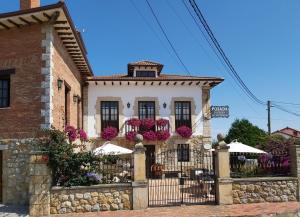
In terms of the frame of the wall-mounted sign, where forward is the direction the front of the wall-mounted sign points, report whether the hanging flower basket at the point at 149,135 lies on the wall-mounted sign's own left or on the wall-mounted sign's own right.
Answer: on the wall-mounted sign's own right

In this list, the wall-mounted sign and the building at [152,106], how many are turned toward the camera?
2

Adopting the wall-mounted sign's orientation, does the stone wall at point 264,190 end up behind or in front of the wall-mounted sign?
in front

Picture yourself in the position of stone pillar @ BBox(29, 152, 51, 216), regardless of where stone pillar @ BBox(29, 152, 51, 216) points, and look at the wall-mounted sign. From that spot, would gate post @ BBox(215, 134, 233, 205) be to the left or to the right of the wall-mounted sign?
right

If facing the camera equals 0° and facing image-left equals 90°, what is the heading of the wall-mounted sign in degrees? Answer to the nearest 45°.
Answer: approximately 0°

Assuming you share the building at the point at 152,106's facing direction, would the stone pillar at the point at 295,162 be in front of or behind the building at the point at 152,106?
in front

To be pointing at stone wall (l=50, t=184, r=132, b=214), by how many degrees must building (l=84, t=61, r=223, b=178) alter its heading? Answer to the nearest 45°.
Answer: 0° — it already faces it

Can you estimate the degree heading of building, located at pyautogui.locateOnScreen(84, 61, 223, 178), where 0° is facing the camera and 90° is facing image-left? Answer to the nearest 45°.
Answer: approximately 0°
